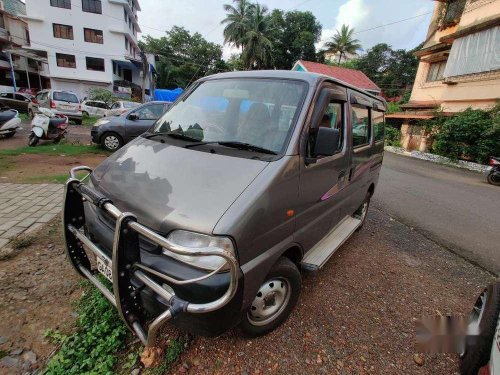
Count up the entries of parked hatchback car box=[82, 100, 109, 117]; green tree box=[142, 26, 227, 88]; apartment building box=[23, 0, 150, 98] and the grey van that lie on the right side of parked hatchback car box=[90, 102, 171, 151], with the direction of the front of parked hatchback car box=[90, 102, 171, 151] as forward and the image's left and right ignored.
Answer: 3

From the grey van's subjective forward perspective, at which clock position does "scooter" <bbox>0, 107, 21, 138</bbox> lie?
The scooter is roughly at 3 o'clock from the grey van.

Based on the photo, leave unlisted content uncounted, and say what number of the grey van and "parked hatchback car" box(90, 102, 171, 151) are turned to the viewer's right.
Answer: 0

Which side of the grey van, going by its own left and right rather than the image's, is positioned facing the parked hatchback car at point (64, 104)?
right

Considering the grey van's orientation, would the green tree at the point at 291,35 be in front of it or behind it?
behind

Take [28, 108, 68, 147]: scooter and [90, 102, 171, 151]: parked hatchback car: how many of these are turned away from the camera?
0

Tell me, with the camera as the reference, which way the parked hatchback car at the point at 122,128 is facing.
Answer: facing to the left of the viewer

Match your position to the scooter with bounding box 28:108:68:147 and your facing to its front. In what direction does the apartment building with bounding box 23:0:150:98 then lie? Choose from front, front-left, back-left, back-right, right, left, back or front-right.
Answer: back-right

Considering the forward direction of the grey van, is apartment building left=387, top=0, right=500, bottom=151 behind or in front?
behind

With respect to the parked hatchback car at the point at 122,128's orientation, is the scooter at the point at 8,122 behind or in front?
in front

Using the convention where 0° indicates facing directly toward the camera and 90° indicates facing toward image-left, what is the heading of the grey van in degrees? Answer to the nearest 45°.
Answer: approximately 45°
